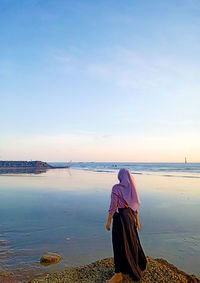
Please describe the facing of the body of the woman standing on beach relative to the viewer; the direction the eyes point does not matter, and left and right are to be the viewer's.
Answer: facing away from the viewer and to the left of the viewer
